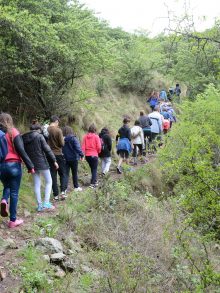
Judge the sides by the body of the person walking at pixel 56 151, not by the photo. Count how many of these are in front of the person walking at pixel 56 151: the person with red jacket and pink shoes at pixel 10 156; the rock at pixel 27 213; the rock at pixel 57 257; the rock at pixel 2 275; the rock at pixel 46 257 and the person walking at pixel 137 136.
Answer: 1

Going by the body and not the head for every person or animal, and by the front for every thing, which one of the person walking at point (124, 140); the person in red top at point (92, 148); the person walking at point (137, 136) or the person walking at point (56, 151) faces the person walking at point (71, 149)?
the person walking at point (56, 151)

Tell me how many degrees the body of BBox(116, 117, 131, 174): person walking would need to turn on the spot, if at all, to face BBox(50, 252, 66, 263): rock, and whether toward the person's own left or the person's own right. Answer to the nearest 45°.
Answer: approximately 135° to the person's own right

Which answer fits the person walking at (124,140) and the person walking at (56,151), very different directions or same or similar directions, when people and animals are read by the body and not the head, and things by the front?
same or similar directions

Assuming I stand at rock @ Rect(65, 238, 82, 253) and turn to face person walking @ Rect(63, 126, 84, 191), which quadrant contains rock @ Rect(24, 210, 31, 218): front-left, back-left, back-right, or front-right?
front-left

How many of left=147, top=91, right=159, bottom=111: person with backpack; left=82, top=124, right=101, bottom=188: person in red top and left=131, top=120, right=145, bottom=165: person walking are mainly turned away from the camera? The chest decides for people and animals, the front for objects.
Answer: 3

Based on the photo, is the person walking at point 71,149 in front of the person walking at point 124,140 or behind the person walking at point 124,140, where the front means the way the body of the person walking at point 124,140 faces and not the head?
behind

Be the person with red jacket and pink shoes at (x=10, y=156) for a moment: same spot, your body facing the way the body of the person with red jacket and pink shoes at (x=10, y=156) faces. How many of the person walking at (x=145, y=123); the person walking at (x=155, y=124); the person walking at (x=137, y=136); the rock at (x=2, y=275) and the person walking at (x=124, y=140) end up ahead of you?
4

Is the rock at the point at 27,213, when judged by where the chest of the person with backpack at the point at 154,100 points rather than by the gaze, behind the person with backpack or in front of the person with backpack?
behind

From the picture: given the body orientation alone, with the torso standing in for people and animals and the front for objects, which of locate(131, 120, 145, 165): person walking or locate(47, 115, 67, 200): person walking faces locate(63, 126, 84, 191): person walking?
locate(47, 115, 67, 200): person walking

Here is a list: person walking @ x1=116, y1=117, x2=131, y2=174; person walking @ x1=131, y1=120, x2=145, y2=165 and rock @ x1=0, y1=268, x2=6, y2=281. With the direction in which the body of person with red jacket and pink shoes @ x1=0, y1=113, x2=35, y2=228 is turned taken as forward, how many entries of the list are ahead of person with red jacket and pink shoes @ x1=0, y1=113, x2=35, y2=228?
2

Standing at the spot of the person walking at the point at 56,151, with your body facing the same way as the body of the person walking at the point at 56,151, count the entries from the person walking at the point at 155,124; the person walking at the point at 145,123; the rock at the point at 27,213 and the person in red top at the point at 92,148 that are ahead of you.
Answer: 3

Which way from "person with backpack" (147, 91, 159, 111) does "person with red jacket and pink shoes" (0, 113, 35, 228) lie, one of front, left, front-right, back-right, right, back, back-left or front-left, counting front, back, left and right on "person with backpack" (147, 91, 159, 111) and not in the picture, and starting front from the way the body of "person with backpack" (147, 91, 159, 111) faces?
back

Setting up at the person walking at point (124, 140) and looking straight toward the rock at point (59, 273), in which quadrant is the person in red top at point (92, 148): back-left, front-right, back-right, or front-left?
front-right

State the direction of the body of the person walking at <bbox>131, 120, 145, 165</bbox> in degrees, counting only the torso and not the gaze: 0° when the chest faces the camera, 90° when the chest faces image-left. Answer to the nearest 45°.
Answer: approximately 180°

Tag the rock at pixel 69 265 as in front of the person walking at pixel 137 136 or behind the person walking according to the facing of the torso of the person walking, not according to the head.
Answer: behind

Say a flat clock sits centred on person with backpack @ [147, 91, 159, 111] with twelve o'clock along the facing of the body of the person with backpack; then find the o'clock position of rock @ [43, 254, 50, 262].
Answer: The rock is roughly at 6 o'clock from the person with backpack.

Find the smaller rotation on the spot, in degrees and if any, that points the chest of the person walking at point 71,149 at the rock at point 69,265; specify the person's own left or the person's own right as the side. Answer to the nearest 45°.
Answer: approximately 135° to the person's own right

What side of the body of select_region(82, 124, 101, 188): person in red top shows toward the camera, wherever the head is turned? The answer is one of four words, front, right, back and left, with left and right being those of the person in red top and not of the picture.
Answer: back

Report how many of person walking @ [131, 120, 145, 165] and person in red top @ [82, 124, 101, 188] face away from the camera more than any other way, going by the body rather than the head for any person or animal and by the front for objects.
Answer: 2
